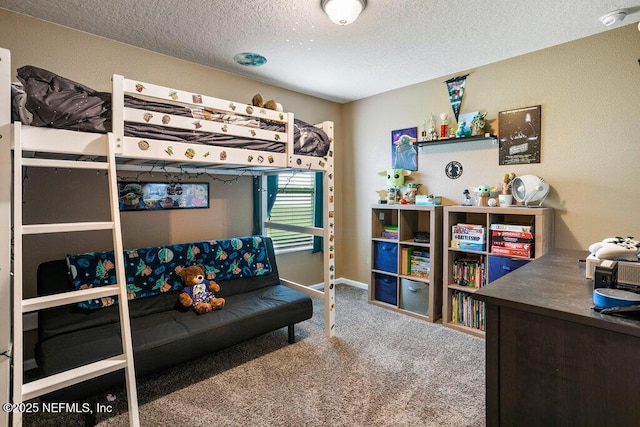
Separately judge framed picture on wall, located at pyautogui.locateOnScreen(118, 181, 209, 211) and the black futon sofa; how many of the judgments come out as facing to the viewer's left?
0

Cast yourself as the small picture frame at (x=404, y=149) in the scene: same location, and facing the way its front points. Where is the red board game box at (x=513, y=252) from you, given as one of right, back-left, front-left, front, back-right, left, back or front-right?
left

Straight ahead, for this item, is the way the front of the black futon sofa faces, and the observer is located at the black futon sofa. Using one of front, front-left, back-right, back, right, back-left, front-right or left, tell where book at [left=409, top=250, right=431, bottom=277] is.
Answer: front-left

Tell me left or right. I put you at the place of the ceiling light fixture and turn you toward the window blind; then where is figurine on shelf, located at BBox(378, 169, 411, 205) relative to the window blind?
right

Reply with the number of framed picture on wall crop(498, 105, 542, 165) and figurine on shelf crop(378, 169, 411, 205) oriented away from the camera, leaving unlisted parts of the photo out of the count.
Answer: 0

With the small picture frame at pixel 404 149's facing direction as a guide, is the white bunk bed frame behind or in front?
in front

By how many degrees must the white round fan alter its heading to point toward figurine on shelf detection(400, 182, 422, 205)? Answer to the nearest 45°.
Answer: approximately 45° to its right

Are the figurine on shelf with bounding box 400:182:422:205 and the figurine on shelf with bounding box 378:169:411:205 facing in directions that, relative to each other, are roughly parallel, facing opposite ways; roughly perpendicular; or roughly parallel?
roughly parallel

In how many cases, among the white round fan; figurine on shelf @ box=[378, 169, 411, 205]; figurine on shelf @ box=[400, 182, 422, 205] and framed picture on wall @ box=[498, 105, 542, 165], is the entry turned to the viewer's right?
0

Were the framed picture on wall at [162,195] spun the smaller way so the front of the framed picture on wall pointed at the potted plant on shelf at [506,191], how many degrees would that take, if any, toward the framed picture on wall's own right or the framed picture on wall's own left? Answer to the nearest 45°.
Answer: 0° — it already faces it

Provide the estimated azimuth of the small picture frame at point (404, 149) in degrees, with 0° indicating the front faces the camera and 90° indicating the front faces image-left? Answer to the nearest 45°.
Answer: approximately 45°

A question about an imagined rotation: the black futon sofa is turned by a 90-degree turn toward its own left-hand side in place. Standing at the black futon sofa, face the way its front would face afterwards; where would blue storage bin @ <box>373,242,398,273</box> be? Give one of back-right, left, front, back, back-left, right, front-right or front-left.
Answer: front-right

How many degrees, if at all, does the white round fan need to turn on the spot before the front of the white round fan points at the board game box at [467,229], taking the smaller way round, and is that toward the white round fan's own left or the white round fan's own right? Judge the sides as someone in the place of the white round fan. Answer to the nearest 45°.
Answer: approximately 45° to the white round fan's own right

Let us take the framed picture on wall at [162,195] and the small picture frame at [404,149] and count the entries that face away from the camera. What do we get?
0

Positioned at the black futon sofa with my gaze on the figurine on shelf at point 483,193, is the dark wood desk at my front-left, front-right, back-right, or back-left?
front-right

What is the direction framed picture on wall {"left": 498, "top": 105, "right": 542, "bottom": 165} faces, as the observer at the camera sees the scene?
facing the viewer and to the left of the viewer
